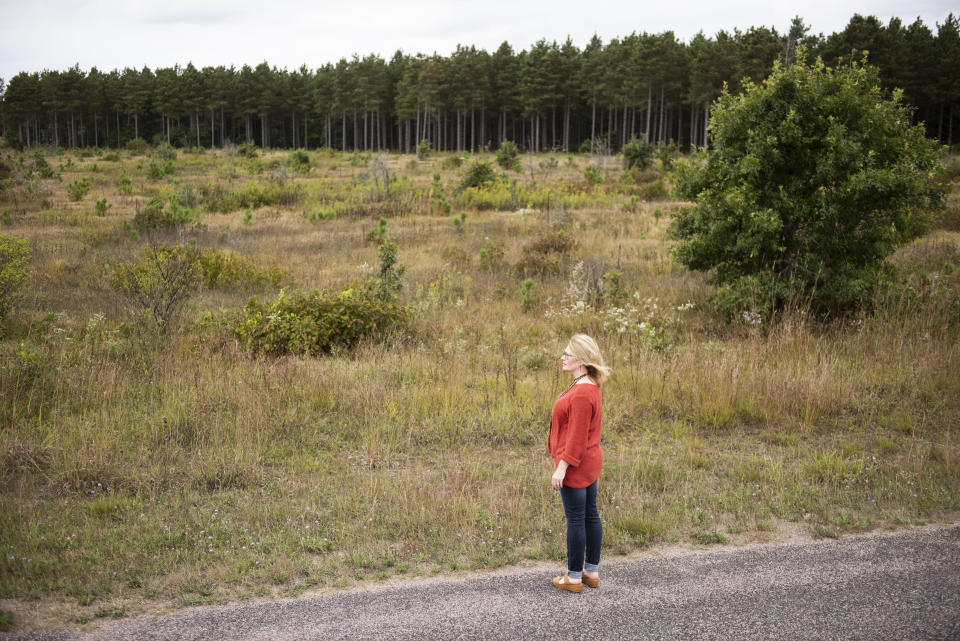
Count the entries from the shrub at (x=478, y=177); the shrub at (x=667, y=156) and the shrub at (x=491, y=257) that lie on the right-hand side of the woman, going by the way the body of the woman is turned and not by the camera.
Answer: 3

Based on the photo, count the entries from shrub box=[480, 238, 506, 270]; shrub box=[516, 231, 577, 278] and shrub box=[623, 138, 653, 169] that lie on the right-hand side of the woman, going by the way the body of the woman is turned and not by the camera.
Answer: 3

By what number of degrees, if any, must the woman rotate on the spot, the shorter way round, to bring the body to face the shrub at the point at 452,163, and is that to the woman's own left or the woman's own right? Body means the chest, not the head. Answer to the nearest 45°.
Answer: approximately 90° to the woman's own right

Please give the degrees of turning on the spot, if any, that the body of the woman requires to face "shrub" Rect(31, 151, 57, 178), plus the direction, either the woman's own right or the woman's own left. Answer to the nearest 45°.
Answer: approximately 45° to the woman's own right

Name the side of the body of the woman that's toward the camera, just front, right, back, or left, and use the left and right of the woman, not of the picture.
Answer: left

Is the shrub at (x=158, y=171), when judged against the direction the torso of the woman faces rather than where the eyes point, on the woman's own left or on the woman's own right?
on the woman's own right

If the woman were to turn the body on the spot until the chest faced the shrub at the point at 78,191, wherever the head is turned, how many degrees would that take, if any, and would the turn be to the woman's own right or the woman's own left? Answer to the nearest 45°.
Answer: approximately 45° to the woman's own right

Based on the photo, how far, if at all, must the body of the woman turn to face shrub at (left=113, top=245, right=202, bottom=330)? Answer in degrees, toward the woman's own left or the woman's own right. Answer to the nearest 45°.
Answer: approximately 45° to the woman's own right

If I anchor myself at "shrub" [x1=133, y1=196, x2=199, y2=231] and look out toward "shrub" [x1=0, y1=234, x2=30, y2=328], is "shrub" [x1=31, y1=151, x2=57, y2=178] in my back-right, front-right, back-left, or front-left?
back-right

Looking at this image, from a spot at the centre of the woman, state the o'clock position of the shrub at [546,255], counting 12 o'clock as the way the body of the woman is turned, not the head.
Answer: The shrub is roughly at 3 o'clock from the woman.
